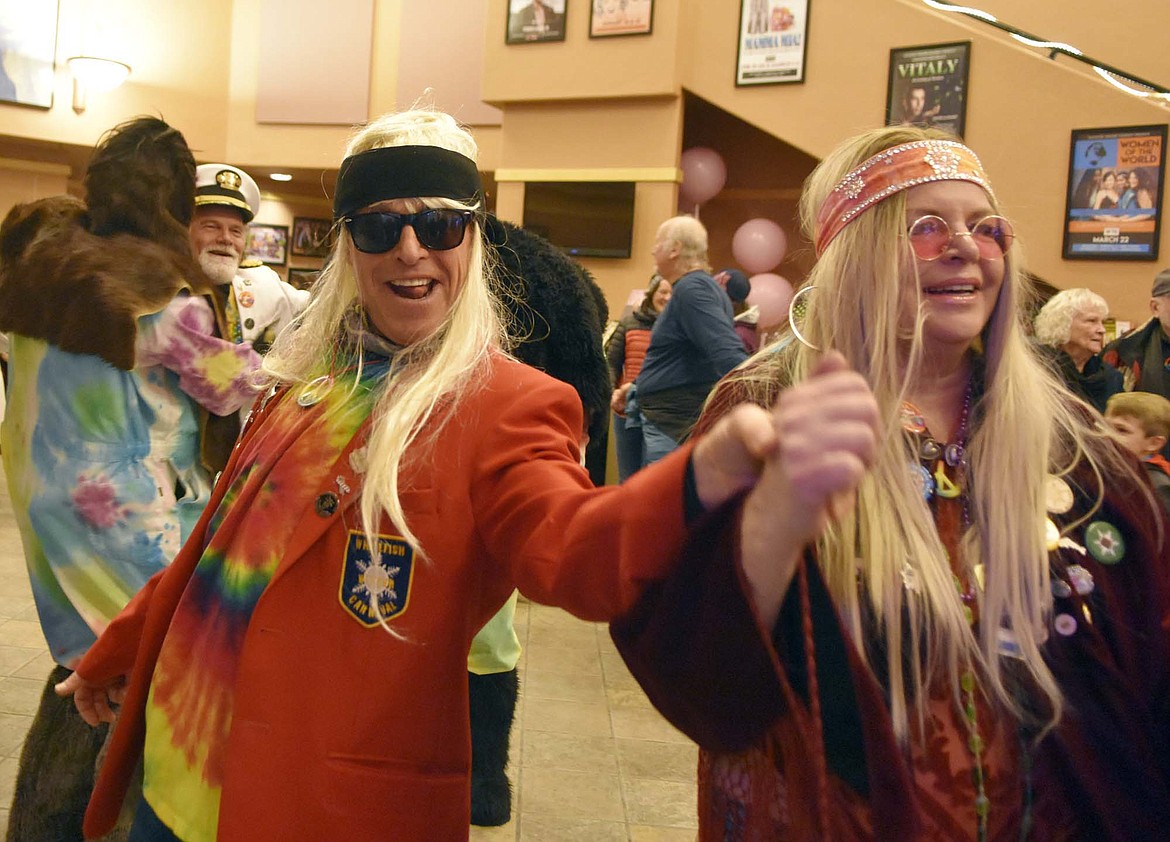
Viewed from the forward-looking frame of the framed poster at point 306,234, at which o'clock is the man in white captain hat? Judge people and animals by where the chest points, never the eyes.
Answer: The man in white captain hat is roughly at 12 o'clock from the framed poster.

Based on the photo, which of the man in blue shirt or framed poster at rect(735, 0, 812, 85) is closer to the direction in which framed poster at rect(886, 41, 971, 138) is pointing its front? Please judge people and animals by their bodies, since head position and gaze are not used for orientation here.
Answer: the man in blue shirt

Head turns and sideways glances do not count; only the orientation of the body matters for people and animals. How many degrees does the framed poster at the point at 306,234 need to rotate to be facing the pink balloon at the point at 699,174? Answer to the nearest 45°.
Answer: approximately 45° to its left
